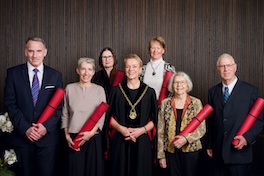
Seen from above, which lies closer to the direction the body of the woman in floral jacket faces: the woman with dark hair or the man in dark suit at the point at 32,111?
the man in dark suit

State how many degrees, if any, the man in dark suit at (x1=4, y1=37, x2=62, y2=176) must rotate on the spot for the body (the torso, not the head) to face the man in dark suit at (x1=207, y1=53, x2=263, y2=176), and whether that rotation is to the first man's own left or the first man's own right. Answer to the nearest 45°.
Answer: approximately 90° to the first man's own left

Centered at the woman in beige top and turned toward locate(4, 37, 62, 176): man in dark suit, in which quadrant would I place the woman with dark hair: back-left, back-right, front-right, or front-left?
back-right
